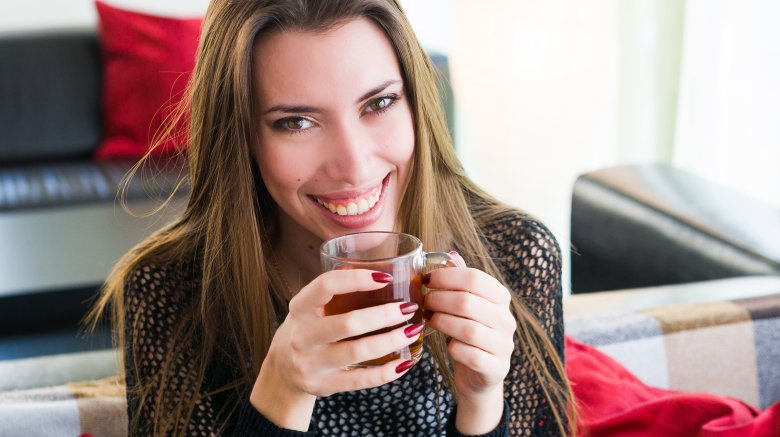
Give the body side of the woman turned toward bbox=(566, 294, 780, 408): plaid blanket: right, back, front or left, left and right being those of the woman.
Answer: left

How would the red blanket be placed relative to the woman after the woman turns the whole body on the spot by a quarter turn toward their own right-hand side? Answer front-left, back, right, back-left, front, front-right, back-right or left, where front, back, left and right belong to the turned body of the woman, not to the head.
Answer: back

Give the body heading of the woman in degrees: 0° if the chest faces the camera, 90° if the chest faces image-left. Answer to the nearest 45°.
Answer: approximately 0°

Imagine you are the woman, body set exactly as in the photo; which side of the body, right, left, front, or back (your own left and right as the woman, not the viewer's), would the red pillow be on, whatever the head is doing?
back
